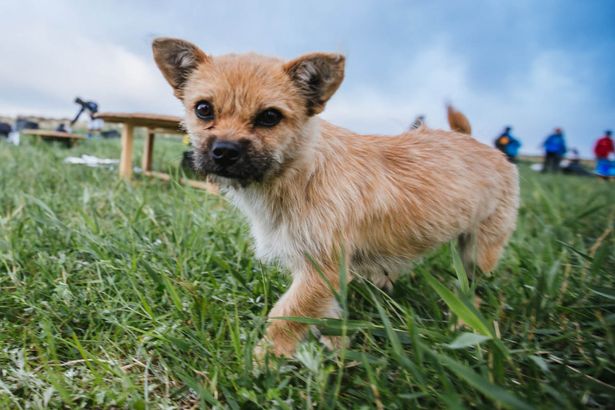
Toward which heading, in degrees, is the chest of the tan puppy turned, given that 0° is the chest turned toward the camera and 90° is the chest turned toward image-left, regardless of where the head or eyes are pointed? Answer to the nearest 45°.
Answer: approximately 45°

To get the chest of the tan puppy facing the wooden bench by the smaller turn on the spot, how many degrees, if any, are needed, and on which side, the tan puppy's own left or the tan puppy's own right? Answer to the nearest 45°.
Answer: approximately 90° to the tan puppy's own right

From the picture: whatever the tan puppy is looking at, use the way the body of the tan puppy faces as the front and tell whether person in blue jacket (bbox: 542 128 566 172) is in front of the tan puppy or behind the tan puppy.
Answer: behind

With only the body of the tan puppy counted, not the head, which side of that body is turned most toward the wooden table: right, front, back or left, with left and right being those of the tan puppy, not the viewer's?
right
